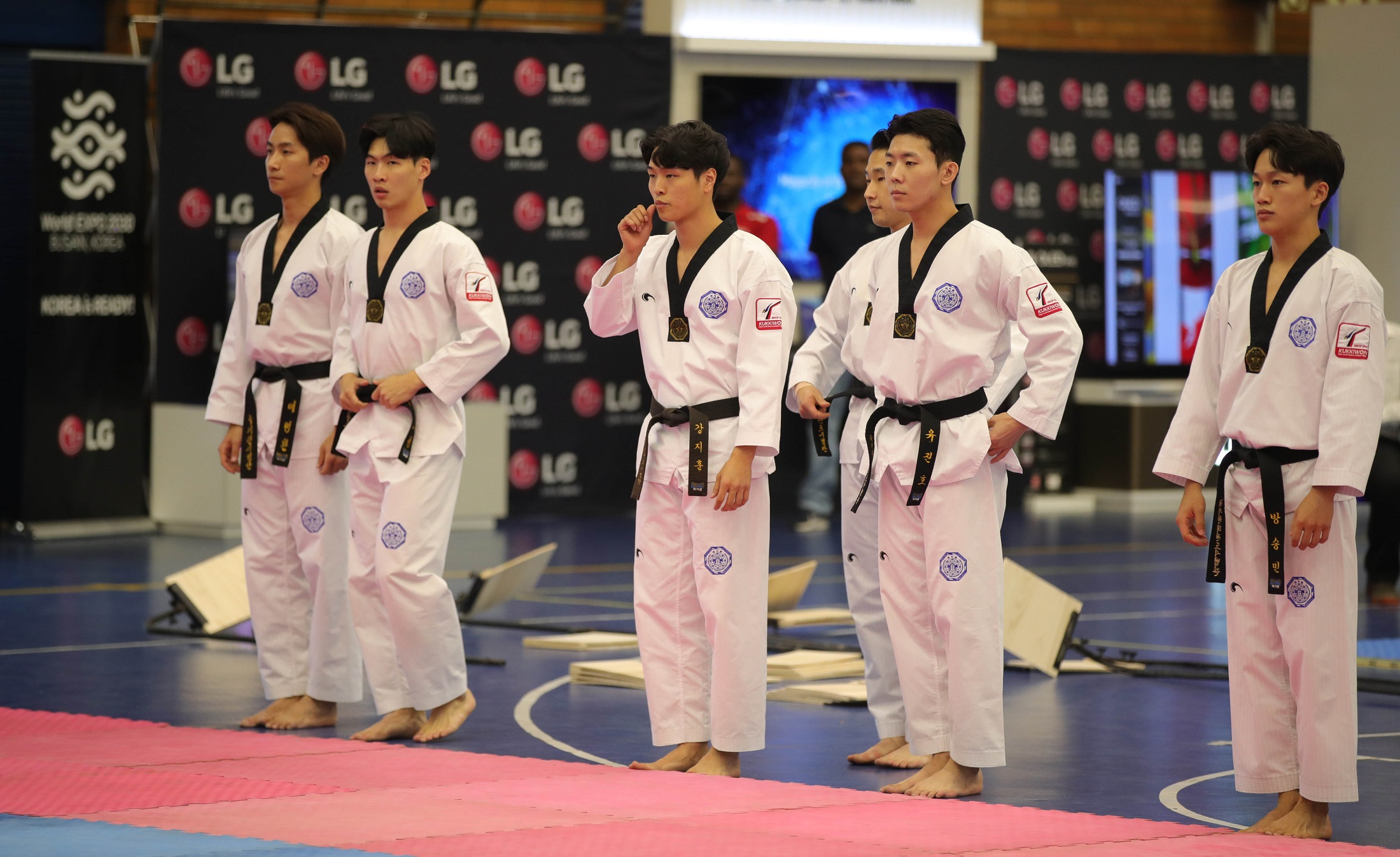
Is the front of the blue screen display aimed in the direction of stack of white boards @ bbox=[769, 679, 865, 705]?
yes

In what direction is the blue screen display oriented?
toward the camera

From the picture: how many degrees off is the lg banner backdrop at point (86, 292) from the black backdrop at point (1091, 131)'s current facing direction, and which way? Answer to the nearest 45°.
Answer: approximately 45° to its right

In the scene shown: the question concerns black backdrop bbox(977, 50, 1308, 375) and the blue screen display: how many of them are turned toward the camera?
2

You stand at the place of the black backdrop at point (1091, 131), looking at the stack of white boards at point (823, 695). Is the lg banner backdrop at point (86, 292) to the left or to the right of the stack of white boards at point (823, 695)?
right

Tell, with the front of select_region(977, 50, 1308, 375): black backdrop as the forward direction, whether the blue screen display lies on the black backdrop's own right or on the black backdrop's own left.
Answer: on the black backdrop's own right

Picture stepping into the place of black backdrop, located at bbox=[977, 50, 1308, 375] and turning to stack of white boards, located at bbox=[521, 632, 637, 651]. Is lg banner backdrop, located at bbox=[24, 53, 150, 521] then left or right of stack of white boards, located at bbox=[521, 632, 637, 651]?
right

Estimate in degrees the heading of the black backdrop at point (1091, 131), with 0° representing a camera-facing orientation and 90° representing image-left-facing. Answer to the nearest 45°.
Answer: approximately 0°

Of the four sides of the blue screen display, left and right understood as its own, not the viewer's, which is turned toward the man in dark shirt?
front

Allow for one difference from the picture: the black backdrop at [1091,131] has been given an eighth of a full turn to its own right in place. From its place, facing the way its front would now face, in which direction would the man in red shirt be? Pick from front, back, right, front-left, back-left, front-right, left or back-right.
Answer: front

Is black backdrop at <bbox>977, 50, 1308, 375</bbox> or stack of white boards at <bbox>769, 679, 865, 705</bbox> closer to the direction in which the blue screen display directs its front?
the stack of white boards

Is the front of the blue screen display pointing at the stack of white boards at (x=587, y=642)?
yes

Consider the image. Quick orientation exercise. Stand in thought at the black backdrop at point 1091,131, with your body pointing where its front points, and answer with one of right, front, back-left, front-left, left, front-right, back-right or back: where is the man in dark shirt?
front-right

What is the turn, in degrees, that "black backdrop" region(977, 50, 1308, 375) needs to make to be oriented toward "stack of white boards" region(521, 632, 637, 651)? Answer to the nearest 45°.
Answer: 0° — it already faces it
